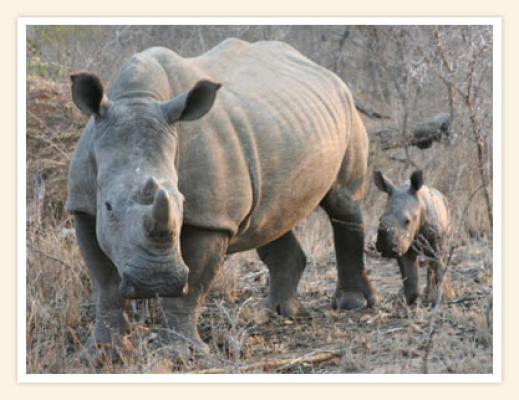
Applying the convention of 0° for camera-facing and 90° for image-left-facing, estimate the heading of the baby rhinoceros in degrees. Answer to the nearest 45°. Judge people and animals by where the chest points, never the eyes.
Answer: approximately 45°

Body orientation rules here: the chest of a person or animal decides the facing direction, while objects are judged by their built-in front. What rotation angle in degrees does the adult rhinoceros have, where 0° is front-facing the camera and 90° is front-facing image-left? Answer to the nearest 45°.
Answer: approximately 45°

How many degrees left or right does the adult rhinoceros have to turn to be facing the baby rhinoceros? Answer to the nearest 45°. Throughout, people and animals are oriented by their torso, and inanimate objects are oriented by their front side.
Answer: approximately 180°
